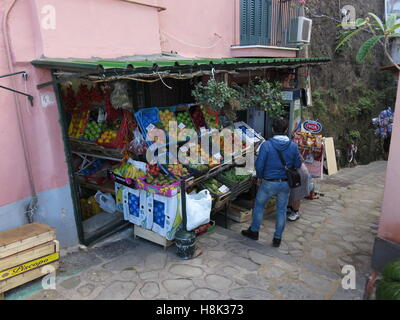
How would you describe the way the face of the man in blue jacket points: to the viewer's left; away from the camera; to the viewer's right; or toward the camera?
away from the camera

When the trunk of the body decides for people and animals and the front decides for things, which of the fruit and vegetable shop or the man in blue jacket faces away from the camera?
the man in blue jacket

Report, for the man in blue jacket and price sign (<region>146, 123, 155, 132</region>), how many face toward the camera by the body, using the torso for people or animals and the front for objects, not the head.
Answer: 1

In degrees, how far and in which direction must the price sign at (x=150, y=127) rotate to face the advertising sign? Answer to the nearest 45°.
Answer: approximately 135° to its left

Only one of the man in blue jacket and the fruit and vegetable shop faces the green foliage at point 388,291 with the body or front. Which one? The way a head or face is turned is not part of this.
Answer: the fruit and vegetable shop

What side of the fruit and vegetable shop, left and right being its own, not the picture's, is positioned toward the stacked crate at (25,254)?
right

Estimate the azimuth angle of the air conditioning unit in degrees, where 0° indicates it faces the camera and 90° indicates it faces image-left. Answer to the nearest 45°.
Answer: approximately 315°

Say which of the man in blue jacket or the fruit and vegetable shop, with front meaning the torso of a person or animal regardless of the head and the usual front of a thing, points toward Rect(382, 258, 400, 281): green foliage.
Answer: the fruit and vegetable shop

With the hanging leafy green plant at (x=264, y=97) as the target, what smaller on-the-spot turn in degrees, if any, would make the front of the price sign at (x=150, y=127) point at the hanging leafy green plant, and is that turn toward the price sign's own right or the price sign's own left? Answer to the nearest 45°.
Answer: approximately 90° to the price sign's own left

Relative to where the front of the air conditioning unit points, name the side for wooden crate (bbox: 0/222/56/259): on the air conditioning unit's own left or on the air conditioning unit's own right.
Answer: on the air conditioning unit's own right

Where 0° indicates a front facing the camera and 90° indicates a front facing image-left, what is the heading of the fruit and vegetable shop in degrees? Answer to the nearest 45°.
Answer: approximately 315°

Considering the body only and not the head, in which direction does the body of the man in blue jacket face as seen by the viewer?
away from the camera
